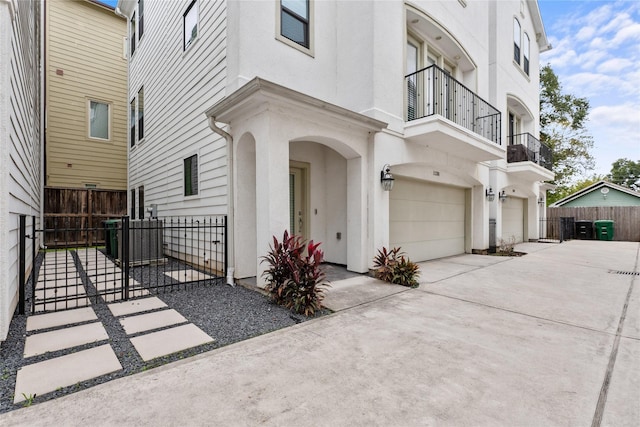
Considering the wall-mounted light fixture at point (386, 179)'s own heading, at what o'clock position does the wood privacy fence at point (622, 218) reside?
The wood privacy fence is roughly at 9 o'clock from the wall-mounted light fixture.

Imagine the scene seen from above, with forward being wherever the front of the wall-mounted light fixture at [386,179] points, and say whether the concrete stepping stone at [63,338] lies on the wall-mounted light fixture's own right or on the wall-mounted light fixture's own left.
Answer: on the wall-mounted light fixture's own right

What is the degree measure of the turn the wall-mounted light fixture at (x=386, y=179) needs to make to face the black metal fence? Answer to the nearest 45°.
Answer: approximately 135° to its right

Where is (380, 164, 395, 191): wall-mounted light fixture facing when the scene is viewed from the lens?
facing the viewer and to the right of the viewer

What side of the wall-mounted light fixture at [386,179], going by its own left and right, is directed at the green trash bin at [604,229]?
left

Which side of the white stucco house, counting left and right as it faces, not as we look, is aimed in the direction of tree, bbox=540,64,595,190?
left

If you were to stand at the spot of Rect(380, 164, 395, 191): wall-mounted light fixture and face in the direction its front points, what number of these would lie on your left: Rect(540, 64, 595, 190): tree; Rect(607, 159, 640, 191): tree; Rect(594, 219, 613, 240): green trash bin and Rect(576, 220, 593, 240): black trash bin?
4

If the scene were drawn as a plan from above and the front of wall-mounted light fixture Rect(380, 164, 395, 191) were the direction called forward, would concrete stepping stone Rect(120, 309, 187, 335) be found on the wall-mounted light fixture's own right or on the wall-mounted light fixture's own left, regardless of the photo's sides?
on the wall-mounted light fixture's own right

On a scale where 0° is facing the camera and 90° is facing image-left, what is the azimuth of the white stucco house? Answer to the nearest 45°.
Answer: approximately 315°

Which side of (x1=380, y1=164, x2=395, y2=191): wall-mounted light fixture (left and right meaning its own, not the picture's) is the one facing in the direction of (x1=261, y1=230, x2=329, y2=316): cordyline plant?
right

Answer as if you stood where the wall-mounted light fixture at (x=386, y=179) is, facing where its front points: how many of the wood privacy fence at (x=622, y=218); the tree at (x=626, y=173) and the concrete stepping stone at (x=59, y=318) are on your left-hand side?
2

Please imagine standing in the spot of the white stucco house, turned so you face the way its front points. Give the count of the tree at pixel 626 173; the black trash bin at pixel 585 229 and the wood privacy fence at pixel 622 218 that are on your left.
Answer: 3
